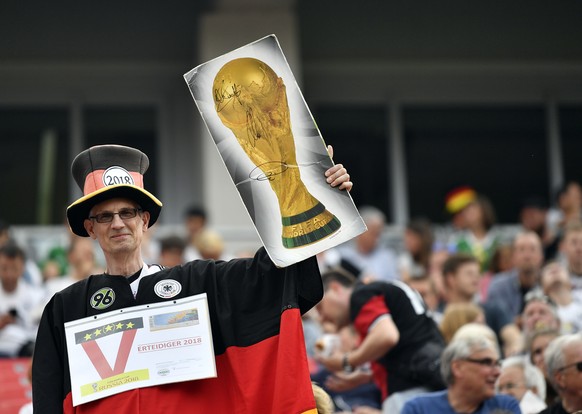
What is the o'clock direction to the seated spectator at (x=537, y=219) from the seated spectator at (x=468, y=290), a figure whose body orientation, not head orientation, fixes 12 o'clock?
the seated spectator at (x=537, y=219) is roughly at 8 o'clock from the seated spectator at (x=468, y=290).

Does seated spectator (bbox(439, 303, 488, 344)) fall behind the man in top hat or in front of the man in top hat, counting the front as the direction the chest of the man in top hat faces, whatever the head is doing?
behind

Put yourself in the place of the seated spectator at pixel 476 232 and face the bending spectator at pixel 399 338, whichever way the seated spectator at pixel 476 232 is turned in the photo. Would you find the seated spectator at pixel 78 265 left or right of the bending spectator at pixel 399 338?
right

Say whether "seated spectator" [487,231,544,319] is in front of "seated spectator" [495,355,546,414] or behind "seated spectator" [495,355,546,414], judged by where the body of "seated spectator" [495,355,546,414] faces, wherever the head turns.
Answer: behind

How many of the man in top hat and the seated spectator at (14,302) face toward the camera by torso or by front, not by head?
2

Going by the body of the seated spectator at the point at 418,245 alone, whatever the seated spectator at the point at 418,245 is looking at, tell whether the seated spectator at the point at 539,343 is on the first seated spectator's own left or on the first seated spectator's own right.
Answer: on the first seated spectator's own left
